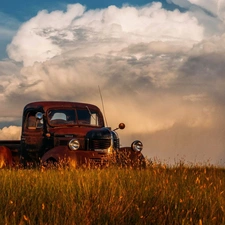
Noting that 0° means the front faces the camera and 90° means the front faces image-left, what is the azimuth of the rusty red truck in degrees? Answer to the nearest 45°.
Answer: approximately 315°
